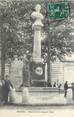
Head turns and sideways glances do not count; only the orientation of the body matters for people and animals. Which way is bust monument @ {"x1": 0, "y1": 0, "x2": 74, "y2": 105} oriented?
toward the camera

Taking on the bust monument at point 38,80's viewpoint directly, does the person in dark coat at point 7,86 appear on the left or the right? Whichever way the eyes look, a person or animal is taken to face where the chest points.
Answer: on its right
